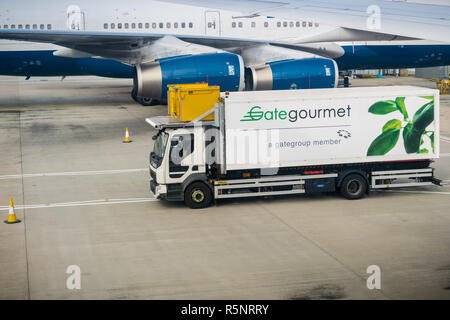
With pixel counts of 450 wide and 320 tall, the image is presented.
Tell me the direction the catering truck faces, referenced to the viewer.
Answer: facing to the left of the viewer

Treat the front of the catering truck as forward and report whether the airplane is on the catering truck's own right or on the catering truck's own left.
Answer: on the catering truck's own right
